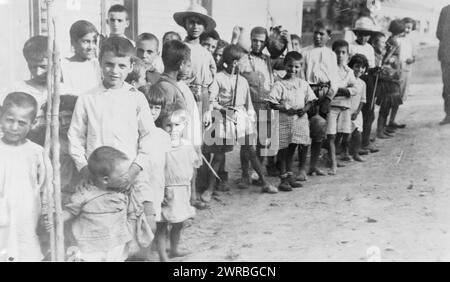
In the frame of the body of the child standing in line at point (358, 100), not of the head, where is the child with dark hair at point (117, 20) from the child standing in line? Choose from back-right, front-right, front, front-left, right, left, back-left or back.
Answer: front-right

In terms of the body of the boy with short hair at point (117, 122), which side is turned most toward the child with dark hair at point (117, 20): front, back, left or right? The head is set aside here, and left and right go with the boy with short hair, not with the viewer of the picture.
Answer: back

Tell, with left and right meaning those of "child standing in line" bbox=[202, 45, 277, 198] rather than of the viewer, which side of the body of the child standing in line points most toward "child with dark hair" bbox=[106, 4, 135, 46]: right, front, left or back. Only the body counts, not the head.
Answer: right

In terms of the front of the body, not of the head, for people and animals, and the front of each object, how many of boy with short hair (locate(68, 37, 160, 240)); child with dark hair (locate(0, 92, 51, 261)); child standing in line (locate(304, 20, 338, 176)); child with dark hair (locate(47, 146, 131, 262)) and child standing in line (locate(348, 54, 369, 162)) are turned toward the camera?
4
